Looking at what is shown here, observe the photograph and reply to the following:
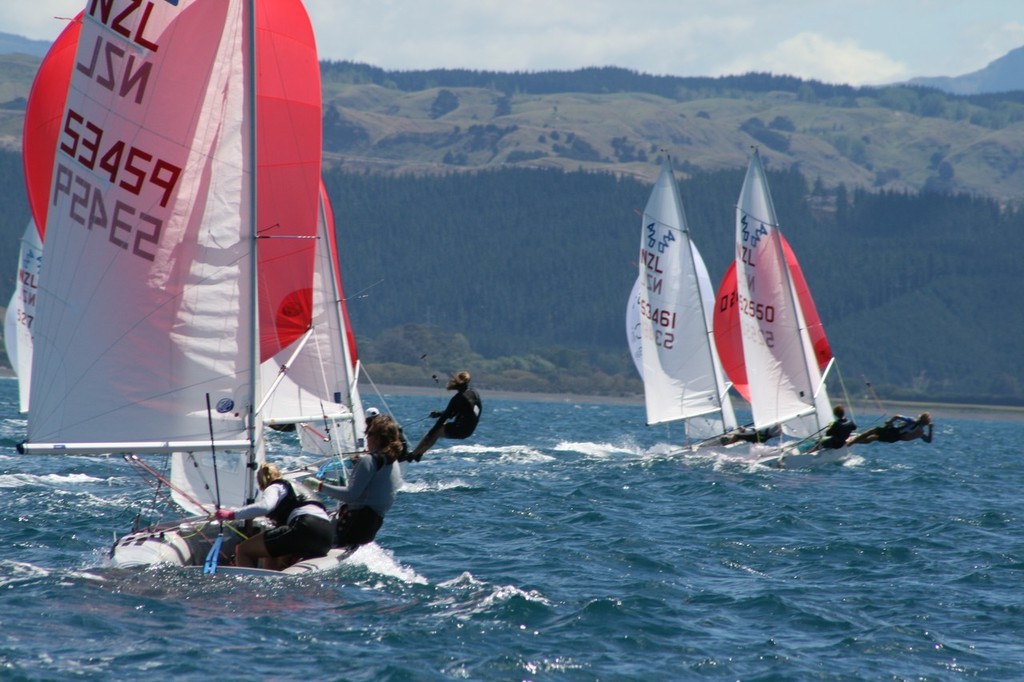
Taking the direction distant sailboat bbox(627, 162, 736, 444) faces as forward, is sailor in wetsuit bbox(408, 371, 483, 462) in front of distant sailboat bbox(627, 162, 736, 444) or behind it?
behind

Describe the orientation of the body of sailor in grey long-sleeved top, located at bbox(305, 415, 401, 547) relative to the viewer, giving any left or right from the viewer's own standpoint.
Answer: facing away from the viewer and to the left of the viewer

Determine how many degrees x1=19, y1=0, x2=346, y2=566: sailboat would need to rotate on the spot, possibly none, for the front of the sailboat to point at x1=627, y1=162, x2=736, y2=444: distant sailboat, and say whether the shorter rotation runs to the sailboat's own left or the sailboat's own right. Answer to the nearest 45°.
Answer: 0° — it already faces it

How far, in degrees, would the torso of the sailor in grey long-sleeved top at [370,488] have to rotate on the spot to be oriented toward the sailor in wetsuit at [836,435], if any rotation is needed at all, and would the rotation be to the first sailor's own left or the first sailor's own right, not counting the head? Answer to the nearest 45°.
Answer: approximately 90° to the first sailor's own right

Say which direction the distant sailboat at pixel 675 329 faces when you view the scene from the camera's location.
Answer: facing away from the viewer and to the right of the viewer

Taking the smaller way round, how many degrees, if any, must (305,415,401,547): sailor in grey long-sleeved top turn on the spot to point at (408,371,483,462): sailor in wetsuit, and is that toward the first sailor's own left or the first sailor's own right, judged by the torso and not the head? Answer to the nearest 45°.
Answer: approximately 90° to the first sailor's own right

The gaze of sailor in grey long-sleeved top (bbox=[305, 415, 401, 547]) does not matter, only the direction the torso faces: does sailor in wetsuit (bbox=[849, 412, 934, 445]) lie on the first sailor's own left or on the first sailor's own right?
on the first sailor's own right

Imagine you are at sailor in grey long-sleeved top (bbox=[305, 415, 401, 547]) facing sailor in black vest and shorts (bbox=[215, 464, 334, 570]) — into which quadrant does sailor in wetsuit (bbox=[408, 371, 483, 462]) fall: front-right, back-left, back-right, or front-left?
back-right

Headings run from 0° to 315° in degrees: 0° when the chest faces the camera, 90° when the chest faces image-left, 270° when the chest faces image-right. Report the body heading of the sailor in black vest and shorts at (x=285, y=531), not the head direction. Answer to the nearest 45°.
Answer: approximately 90°
